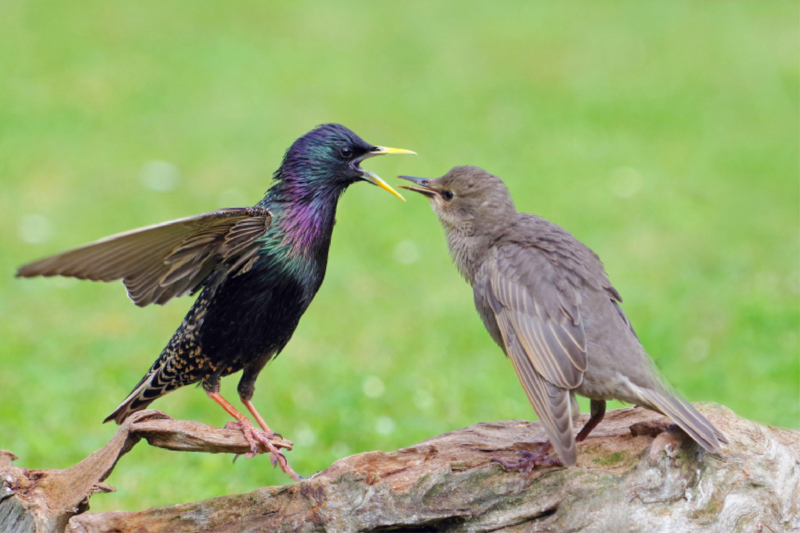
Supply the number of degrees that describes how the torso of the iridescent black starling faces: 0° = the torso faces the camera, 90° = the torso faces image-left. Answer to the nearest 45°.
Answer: approximately 270°

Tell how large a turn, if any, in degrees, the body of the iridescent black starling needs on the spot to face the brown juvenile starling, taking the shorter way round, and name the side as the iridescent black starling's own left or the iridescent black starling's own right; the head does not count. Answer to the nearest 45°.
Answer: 0° — it already faces it
